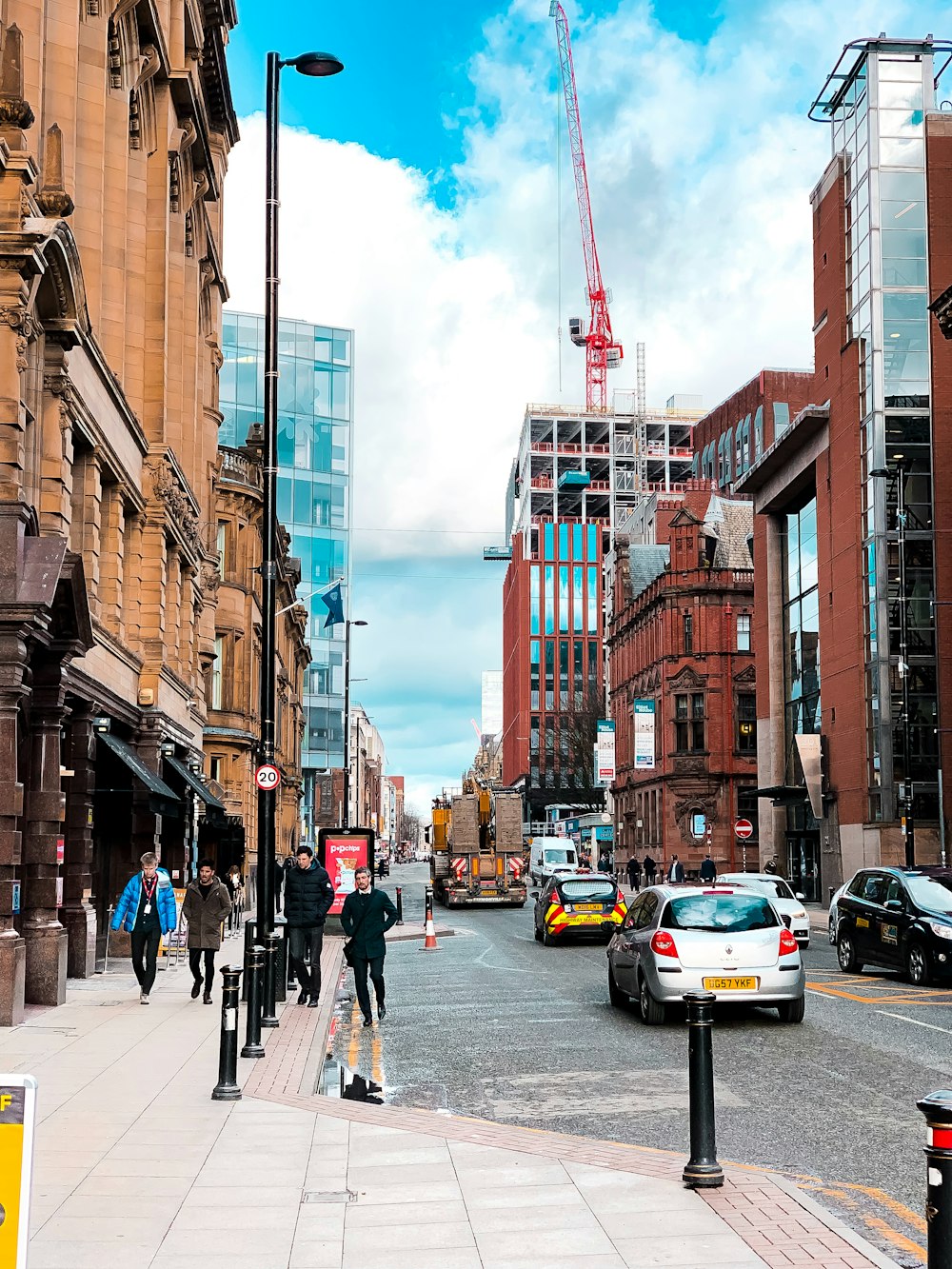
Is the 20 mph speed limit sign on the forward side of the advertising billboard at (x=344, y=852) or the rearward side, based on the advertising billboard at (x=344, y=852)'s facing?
on the forward side

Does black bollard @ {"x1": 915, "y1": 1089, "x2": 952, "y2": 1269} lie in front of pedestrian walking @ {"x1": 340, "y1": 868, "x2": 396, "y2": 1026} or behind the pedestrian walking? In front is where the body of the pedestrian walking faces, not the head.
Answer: in front

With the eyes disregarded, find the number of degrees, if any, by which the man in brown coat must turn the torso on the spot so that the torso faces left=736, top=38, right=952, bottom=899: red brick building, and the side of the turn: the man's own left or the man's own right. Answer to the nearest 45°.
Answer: approximately 135° to the man's own left

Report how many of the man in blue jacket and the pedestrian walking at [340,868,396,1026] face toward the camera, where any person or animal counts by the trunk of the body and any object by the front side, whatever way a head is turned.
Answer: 2

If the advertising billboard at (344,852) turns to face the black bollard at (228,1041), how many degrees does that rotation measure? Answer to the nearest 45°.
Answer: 0° — it already faces it

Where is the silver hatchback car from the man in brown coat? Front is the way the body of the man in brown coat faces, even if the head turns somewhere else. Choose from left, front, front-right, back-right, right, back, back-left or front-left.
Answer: front-left

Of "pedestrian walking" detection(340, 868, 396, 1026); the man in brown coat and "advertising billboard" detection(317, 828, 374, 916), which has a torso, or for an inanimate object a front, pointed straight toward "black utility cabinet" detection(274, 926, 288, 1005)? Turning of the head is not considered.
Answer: the advertising billboard

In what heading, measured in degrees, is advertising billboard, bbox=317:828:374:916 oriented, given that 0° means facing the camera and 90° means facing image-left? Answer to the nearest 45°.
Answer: approximately 0°

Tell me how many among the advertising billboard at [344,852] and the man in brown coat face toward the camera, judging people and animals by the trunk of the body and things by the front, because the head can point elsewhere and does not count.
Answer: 2

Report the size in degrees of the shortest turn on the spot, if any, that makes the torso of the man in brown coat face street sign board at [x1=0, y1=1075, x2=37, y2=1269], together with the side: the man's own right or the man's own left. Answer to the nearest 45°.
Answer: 0° — they already face it

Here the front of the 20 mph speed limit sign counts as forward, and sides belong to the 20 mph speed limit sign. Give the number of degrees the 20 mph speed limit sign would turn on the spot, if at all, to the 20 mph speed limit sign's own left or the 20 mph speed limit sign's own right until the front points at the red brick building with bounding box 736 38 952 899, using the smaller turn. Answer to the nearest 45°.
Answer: approximately 135° to the 20 mph speed limit sign's own left

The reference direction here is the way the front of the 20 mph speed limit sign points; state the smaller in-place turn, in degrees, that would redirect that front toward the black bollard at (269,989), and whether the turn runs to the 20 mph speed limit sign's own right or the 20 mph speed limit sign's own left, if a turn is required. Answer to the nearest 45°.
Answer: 0° — it already faces it
